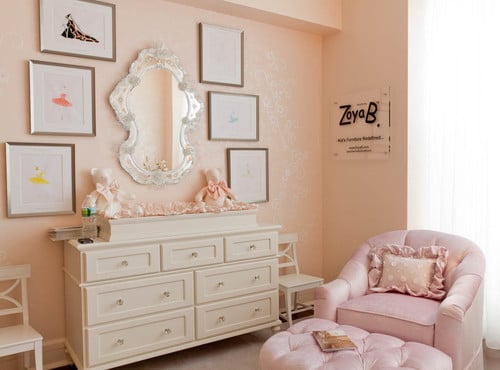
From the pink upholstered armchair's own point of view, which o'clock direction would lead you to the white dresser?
The white dresser is roughly at 1 o'clock from the pink upholstered armchair.

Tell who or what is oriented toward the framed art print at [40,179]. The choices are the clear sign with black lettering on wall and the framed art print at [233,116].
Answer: the clear sign with black lettering on wall

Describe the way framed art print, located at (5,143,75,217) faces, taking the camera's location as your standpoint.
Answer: facing the viewer and to the right of the viewer

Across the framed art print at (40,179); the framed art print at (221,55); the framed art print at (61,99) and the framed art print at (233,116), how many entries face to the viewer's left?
0

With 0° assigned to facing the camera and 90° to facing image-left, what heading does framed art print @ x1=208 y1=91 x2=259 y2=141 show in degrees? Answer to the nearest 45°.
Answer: approximately 315°

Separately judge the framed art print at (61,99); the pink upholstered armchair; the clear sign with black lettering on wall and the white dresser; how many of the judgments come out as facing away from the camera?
0

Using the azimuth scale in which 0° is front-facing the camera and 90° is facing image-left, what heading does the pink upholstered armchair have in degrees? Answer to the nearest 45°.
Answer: approximately 45°

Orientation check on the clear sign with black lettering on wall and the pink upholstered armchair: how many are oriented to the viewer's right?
0

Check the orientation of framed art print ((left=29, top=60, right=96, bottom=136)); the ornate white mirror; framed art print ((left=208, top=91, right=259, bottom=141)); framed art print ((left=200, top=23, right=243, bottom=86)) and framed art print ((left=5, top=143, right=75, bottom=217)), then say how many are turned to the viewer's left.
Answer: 0

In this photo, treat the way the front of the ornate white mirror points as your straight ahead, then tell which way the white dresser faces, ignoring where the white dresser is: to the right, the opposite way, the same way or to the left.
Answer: the same way

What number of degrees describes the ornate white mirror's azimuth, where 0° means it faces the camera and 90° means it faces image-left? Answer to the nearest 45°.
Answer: approximately 315°

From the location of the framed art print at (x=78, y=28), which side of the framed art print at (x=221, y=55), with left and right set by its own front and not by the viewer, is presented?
right

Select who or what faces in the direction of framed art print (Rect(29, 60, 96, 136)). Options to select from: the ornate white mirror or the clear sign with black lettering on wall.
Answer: the clear sign with black lettering on wall

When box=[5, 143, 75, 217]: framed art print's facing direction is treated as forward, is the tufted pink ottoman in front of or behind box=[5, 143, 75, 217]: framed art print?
in front

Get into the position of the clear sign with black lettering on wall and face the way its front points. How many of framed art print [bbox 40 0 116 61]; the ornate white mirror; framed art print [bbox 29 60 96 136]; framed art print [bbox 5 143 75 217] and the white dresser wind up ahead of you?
5
